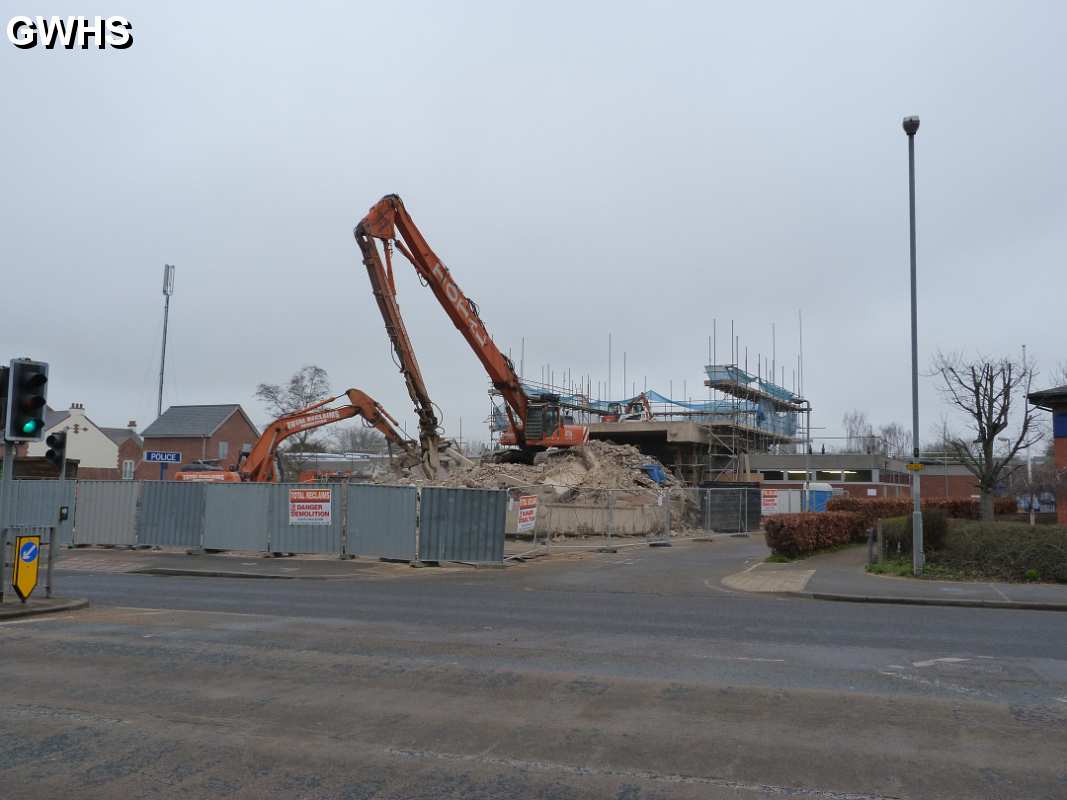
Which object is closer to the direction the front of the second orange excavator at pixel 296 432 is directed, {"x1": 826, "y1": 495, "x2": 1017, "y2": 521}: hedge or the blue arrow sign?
the hedge

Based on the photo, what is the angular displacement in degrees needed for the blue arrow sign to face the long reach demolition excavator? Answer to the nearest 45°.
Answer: approximately 135° to its left

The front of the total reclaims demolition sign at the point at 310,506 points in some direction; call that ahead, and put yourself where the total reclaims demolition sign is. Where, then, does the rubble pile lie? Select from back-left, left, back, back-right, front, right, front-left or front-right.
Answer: back-left

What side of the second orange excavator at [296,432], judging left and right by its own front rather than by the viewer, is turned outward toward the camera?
right

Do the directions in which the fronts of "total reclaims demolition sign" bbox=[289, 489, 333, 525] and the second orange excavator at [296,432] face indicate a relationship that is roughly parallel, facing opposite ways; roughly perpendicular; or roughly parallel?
roughly perpendicular

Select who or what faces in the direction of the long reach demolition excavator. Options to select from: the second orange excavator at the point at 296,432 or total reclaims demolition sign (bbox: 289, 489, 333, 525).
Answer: the second orange excavator

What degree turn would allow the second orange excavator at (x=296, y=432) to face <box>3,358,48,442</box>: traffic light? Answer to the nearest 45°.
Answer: approximately 90° to its right

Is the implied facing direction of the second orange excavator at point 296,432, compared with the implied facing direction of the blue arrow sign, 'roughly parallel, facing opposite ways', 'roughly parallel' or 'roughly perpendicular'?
roughly perpendicular

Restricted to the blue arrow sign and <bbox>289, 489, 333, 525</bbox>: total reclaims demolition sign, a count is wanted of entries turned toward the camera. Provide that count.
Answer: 2

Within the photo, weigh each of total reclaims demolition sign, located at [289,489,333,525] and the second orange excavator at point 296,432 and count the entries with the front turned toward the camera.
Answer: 1

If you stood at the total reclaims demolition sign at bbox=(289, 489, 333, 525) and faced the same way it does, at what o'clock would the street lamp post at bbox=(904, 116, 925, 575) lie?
The street lamp post is roughly at 10 o'clock from the total reclaims demolition sign.
